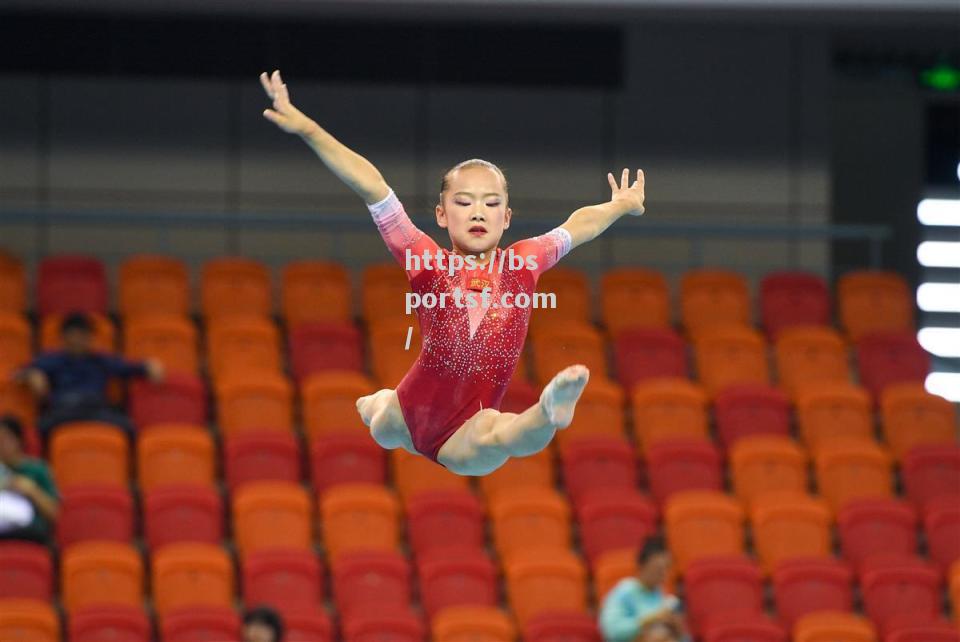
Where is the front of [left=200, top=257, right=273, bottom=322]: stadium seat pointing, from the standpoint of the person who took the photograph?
facing the viewer

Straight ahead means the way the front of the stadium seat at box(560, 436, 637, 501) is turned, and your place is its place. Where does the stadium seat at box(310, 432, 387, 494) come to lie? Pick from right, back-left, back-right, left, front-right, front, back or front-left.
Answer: right

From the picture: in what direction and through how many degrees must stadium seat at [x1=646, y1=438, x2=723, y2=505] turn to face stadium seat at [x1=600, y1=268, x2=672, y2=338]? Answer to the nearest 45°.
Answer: approximately 180°

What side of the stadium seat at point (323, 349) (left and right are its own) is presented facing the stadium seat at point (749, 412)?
left

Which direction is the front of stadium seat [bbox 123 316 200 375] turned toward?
toward the camera

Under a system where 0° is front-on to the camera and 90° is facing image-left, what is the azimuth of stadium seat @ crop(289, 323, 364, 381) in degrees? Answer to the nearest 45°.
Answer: approximately 0°

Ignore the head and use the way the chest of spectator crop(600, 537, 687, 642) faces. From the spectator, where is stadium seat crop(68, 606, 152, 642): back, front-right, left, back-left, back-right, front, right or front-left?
back-right

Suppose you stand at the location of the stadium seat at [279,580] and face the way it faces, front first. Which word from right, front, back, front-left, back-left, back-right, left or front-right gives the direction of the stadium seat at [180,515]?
back-right

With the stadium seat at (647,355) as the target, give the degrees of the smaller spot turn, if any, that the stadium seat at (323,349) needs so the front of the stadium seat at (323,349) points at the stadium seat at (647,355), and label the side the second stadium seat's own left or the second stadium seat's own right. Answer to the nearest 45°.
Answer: approximately 90° to the second stadium seat's own left

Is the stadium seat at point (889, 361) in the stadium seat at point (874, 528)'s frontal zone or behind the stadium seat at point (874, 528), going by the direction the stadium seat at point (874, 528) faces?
behind

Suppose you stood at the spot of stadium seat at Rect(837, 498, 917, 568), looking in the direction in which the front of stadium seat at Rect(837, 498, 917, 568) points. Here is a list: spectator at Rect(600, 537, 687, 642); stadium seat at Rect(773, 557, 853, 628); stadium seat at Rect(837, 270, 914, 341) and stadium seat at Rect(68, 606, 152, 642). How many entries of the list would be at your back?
1

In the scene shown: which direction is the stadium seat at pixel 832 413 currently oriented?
toward the camera

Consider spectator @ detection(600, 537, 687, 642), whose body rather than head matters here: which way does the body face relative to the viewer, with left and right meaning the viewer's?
facing the viewer and to the right of the viewer

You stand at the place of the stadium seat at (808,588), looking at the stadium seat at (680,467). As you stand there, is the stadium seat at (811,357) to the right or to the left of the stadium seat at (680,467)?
right

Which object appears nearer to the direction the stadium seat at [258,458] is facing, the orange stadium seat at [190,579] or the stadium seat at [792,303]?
the orange stadium seat

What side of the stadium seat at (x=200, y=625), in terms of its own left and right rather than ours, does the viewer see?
front
